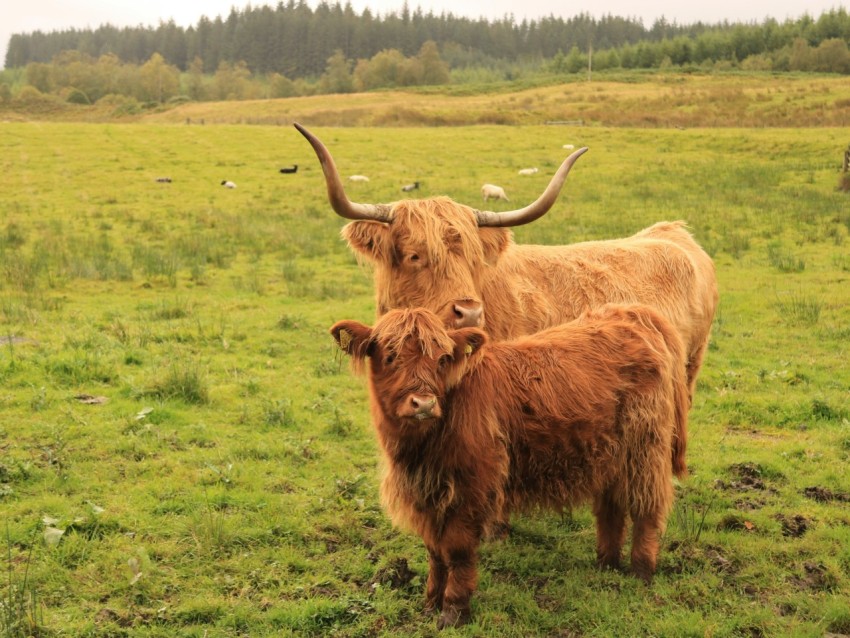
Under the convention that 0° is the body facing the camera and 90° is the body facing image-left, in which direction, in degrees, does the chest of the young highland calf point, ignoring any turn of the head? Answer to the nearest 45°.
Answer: approximately 45°

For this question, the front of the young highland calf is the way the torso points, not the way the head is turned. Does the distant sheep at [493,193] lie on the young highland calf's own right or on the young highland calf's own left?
on the young highland calf's own right

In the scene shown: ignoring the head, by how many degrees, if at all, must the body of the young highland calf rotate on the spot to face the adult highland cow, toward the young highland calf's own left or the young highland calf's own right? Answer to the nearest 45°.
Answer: approximately 135° to the young highland calf's own right
